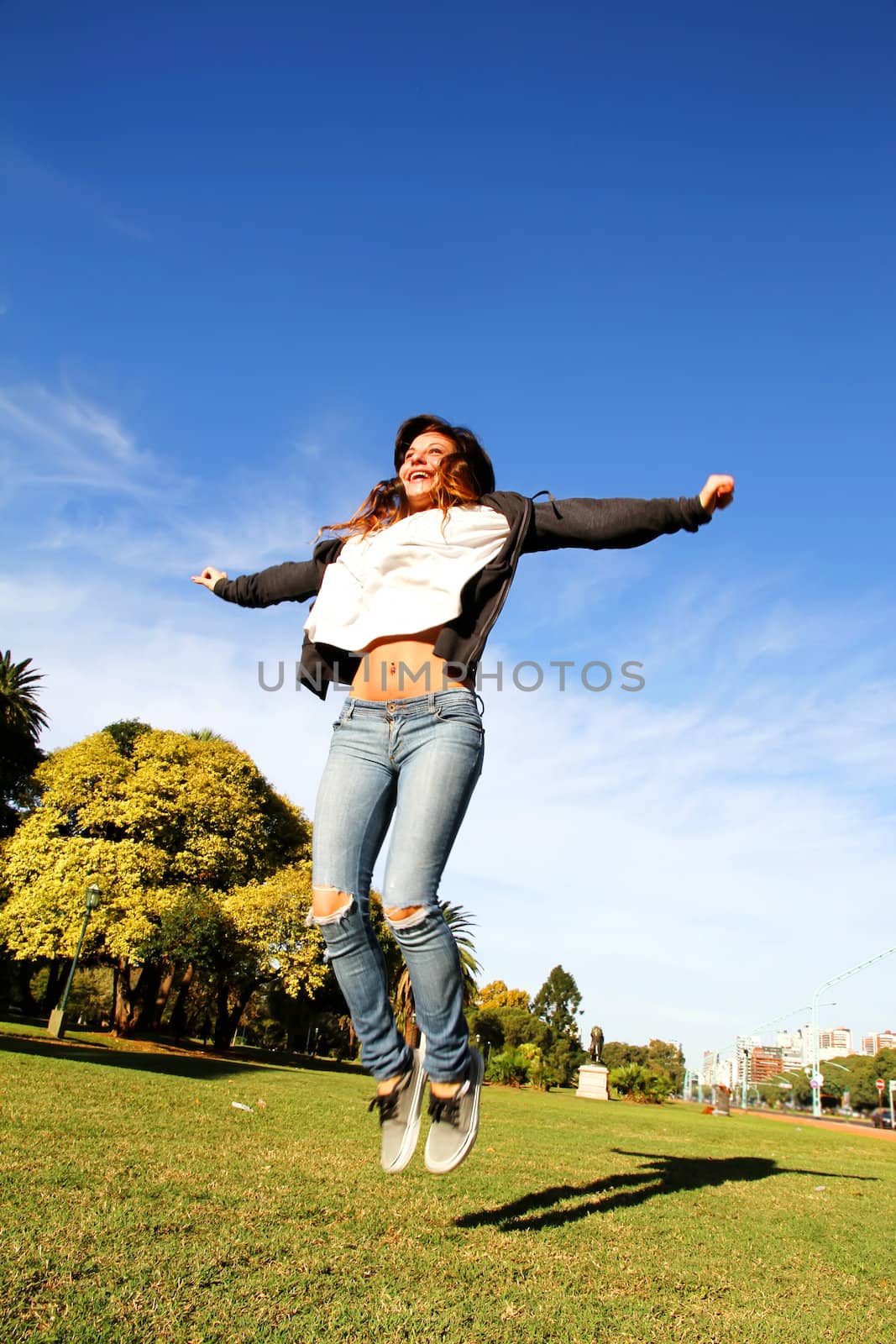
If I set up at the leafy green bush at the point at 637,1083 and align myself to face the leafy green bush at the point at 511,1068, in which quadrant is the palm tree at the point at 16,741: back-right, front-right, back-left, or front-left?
front-left

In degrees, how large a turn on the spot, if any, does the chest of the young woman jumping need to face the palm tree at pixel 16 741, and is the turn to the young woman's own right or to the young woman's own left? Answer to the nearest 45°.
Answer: approximately 90° to the young woman's own right

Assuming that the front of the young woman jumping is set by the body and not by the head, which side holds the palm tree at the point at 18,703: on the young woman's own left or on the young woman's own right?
on the young woman's own right

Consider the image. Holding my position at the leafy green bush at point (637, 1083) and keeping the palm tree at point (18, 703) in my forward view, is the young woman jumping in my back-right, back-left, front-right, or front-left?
front-left

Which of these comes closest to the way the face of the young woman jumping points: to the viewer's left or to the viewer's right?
to the viewer's left

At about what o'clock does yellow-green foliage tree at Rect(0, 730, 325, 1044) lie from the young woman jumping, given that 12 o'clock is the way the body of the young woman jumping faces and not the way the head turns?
The yellow-green foliage tree is roughly at 4 o'clock from the young woman jumping.

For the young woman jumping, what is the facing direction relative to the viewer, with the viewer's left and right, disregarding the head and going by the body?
facing the viewer and to the left of the viewer

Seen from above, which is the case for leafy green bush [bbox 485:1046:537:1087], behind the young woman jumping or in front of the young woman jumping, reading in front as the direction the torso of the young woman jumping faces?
behind
